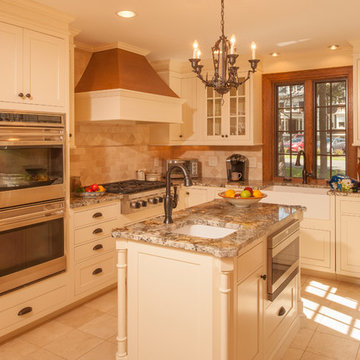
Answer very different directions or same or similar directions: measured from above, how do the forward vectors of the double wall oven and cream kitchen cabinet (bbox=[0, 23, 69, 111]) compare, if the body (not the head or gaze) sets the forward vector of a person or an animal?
same or similar directions

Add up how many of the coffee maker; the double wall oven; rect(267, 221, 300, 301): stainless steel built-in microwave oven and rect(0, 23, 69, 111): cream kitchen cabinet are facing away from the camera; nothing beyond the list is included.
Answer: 0

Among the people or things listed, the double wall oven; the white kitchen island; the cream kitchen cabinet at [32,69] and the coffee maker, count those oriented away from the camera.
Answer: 0

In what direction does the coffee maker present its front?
toward the camera

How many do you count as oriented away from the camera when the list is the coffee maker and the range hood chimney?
0

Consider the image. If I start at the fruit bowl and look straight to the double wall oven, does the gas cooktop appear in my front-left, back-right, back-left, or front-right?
front-right

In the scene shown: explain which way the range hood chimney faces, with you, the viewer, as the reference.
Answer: facing the viewer and to the right of the viewer

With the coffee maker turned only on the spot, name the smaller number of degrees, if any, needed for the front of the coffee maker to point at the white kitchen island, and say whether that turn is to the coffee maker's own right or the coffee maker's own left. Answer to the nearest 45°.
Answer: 0° — it already faces it

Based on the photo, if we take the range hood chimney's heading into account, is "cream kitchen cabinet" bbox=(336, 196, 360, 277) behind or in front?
in front

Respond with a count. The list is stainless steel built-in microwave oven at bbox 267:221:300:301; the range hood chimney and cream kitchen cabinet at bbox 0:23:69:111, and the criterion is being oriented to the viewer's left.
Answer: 0

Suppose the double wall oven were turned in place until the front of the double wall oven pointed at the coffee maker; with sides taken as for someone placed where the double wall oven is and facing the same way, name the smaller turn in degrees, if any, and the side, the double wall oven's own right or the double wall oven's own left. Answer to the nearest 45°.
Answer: approximately 90° to the double wall oven's own left

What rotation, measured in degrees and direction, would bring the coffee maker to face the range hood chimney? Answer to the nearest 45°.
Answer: approximately 45° to its right

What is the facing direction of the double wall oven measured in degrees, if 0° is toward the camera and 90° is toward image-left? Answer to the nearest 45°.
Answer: approximately 315°

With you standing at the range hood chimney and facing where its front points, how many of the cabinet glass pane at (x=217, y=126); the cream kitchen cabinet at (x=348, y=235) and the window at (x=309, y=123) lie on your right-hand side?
0

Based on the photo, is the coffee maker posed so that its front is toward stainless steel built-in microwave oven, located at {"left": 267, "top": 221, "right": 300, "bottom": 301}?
yes

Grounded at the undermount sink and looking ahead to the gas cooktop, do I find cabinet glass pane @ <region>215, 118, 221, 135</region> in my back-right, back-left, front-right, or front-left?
front-right
